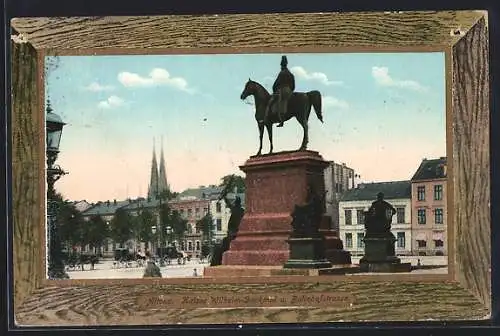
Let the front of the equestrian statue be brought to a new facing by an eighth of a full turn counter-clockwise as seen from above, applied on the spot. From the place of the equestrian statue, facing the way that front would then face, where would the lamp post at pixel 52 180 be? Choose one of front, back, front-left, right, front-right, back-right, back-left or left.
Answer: front-right

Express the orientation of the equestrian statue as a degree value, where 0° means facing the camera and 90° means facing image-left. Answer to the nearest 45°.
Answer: approximately 90°
